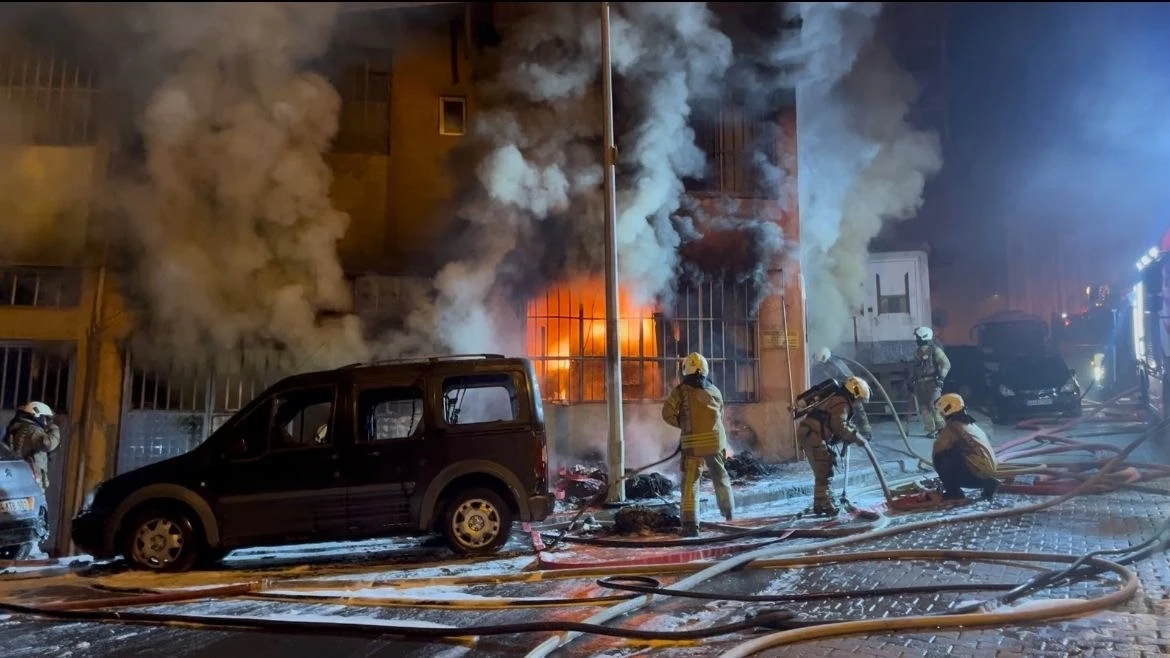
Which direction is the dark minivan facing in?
to the viewer's left

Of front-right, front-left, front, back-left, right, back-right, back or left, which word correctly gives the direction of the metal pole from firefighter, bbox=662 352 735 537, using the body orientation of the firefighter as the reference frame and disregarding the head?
front-left

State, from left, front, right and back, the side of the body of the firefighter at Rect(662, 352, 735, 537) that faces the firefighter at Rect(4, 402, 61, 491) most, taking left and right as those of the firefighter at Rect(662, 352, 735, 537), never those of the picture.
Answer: left

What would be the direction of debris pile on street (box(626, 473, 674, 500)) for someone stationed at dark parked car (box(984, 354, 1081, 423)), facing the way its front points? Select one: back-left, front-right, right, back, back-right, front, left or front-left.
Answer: front-right

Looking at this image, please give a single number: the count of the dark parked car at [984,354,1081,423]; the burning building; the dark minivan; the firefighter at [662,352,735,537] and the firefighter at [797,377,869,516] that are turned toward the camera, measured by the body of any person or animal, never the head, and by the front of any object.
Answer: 2

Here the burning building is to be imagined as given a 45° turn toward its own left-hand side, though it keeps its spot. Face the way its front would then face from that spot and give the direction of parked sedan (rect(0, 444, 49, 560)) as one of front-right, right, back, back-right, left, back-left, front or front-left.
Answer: right

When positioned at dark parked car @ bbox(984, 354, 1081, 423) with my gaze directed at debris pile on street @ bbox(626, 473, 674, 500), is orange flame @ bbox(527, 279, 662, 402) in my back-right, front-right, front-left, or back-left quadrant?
front-right

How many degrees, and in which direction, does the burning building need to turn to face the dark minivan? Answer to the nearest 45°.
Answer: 0° — it already faces it

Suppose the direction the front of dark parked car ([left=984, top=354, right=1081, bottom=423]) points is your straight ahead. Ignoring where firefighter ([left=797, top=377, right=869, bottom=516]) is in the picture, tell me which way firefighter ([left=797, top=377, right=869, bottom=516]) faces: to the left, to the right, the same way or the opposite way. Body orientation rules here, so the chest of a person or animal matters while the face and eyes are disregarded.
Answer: to the left

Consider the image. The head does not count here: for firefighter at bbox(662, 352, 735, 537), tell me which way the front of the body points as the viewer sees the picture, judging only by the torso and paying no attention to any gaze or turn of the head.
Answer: away from the camera

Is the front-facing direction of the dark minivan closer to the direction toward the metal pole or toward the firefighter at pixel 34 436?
the firefighter

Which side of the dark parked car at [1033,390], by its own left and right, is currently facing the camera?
front

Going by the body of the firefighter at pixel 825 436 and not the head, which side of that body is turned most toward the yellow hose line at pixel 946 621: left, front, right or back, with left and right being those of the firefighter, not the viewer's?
right

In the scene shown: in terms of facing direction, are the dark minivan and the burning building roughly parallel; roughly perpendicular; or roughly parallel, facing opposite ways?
roughly perpendicular

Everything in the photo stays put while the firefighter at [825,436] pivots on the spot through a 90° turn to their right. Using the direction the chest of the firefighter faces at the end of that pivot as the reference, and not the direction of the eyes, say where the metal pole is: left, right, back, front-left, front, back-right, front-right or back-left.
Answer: right

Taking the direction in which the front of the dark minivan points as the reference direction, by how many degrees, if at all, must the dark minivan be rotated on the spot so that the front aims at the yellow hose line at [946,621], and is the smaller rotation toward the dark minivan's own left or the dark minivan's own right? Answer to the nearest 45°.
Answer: approximately 135° to the dark minivan's own left

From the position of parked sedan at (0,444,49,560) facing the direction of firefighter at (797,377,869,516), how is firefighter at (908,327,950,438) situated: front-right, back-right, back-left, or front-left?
front-left
